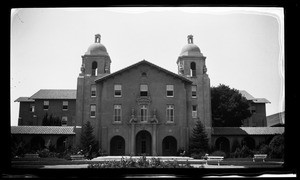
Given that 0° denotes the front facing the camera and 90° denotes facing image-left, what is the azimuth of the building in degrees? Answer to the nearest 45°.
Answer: approximately 0°
